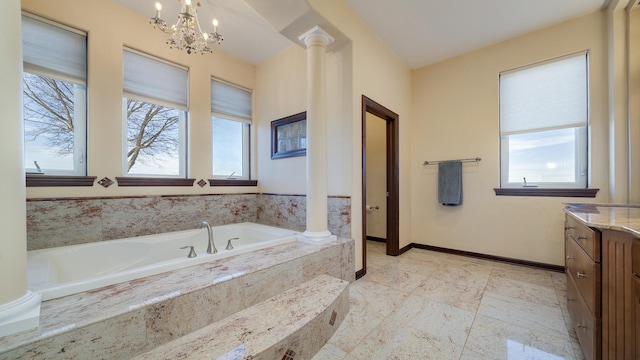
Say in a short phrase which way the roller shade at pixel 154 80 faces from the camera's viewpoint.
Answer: facing the viewer and to the right of the viewer

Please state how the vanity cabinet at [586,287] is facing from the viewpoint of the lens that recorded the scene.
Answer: facing to the left of the viewer

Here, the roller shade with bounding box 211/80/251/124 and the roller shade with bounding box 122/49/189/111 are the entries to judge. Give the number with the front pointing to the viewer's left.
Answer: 0

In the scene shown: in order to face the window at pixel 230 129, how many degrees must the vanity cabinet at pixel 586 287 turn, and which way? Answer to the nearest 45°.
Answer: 0° — it already faces it

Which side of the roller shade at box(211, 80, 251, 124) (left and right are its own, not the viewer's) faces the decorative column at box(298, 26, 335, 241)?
front

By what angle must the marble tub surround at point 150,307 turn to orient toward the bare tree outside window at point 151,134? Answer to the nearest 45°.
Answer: approximately 135° to its left
